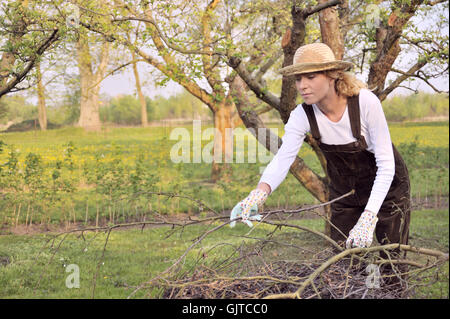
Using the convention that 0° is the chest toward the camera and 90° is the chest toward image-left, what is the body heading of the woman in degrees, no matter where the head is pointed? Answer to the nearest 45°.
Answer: approximately 45°

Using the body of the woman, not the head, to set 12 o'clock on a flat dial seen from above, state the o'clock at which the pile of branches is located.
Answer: The pile of branches is roughly at 11 o'clock from the woman.

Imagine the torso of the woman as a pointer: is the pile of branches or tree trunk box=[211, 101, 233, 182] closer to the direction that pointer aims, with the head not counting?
the pile of branches

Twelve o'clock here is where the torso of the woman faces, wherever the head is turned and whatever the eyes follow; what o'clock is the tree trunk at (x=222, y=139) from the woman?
The tree trunk is roughly at 4 o'clock from the woman.

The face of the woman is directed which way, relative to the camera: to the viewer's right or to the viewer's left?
to the viewer's left
